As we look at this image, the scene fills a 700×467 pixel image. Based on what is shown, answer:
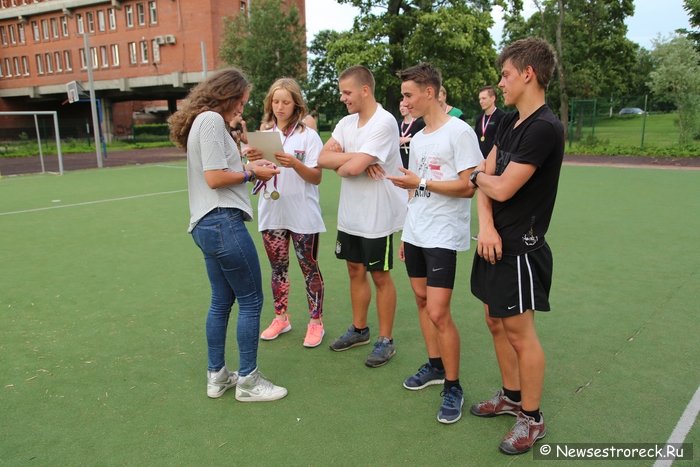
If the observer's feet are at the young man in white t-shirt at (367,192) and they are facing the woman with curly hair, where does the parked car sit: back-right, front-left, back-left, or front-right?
back-right

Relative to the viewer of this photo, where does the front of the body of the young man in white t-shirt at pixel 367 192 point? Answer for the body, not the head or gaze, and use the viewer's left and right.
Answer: facing the viewer and to the left of the viewer

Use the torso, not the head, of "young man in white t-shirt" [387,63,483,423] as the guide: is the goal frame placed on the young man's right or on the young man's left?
on the young man's right

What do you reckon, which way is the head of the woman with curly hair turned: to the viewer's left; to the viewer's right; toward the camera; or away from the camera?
to the viewer's right

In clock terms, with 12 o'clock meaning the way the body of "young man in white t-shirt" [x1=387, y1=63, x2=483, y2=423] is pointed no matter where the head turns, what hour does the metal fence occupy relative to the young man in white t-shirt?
The metal fence is roughly at 5 o'clock from the young man in white t-shirt.

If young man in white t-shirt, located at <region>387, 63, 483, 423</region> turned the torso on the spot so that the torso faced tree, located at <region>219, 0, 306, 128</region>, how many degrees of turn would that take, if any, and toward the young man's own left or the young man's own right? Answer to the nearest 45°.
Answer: approximately 135° to the young man's own right

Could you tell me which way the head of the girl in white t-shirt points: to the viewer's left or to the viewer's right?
to the viewer's left

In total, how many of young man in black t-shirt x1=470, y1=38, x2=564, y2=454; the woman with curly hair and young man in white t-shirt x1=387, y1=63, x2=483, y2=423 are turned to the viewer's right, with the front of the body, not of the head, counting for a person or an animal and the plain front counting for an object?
1

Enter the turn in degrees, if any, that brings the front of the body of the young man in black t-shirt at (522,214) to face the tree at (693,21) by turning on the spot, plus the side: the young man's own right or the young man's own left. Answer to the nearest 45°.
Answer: approximately 135° to the young man's own right

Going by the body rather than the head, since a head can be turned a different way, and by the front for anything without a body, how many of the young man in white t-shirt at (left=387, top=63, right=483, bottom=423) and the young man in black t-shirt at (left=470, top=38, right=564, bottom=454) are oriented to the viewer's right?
0

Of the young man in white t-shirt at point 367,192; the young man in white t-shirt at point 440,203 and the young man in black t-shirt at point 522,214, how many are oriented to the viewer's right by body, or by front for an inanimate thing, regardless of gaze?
0

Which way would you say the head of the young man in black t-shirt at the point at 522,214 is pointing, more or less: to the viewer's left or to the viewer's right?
to the viewer's left

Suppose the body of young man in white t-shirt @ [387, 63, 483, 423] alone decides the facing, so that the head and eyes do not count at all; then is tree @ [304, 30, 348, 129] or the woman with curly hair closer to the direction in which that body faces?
the woman with curly hair

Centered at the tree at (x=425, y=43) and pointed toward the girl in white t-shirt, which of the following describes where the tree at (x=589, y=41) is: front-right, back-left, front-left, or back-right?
back-left

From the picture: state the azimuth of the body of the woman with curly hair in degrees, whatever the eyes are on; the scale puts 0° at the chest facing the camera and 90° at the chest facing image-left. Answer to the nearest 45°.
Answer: approximately 270°
